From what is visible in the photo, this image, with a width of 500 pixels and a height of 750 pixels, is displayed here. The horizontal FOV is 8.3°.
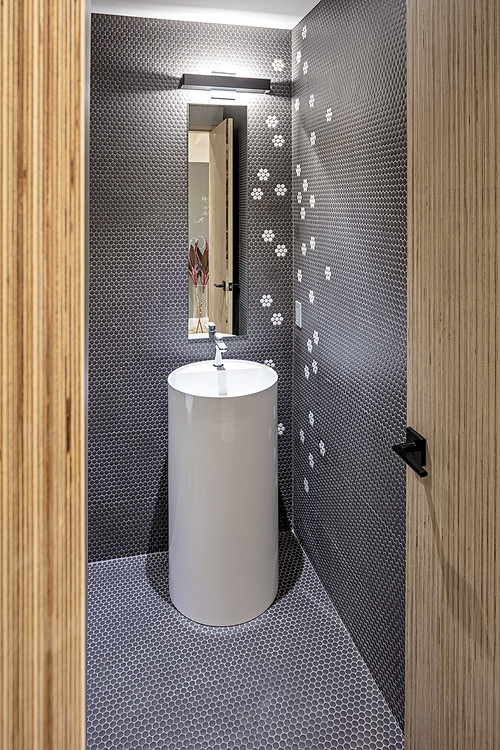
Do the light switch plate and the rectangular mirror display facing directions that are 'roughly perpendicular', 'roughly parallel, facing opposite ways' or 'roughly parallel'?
roughly perpendicular

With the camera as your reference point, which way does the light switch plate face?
facing to the left of the viewer

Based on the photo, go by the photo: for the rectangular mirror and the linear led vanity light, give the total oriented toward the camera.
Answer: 2

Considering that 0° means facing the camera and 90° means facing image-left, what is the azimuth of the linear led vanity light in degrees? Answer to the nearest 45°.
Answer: approximately 0°

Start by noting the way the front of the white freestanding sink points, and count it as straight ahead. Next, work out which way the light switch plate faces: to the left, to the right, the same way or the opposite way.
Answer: to the right

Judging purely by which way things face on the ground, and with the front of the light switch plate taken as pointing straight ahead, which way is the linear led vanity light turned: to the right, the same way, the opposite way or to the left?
to the left
